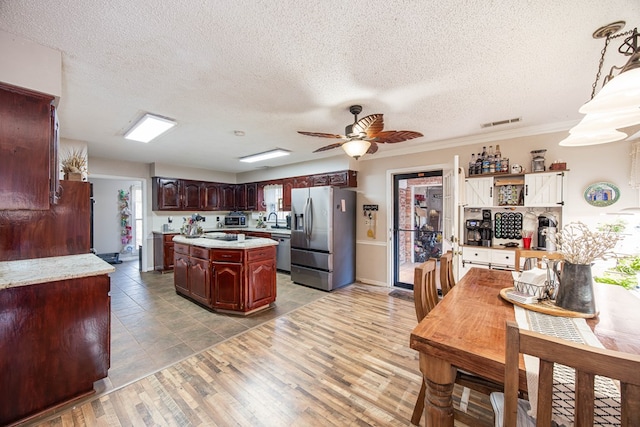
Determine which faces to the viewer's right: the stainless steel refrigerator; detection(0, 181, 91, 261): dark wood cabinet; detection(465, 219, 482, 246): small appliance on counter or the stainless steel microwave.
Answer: the dark wood cabinet

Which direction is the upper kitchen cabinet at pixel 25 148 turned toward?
to the viewer's right

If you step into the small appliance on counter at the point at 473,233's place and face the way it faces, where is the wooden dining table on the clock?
The wooden dining table is roughly at 12 o'clock from the small appliance on counter.

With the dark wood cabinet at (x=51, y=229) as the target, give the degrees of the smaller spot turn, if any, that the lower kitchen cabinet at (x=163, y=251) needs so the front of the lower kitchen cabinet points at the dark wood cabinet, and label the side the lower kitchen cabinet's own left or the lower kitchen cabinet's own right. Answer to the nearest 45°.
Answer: approximately 45° to the lower kitchen cabinet's own right

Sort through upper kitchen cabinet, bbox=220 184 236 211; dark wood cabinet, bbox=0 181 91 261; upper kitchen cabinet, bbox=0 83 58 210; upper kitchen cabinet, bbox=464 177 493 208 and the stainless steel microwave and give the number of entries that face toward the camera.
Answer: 3

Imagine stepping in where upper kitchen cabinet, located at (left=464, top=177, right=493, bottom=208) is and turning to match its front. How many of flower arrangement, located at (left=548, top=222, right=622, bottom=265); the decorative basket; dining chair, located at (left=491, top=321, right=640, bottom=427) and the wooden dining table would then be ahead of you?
4

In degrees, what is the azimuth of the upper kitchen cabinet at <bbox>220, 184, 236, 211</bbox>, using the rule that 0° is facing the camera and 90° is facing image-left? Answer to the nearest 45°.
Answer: approximately 0°

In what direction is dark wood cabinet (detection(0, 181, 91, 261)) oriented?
to the viewer's right

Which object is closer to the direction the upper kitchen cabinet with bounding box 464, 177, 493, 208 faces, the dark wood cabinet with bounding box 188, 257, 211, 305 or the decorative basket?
the decorative basket

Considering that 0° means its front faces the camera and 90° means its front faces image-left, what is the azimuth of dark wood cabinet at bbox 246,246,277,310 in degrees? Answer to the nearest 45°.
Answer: approximately 315°
